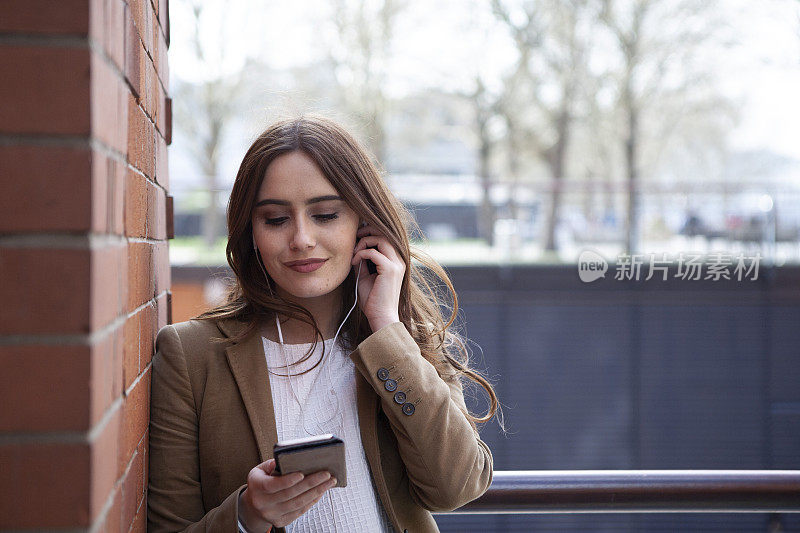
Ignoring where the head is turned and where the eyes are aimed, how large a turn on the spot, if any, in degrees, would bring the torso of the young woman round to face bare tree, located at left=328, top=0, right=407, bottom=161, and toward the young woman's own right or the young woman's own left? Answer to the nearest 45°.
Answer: approximately 180°

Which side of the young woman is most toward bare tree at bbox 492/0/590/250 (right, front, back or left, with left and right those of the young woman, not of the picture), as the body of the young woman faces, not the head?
back

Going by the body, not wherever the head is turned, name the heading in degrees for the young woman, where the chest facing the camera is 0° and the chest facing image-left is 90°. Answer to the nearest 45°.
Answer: approximately 0°

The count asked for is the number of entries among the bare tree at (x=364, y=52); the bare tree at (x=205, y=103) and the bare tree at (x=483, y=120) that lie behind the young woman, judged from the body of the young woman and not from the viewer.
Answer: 3

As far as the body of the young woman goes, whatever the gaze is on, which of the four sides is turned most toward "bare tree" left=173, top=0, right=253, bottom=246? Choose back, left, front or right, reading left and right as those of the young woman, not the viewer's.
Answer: back

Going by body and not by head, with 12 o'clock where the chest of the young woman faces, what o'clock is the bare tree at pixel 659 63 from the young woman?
The bare tree is roughly at 7 o'clock from the young woman.

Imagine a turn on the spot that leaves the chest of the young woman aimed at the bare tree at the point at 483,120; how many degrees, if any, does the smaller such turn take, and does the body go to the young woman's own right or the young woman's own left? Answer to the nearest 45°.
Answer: approximately 180°

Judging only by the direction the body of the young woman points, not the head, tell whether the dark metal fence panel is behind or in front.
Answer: behind

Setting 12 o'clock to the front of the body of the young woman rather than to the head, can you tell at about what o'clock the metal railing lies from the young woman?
The metal railing is roughly at 9 o'clock from the young woman.
